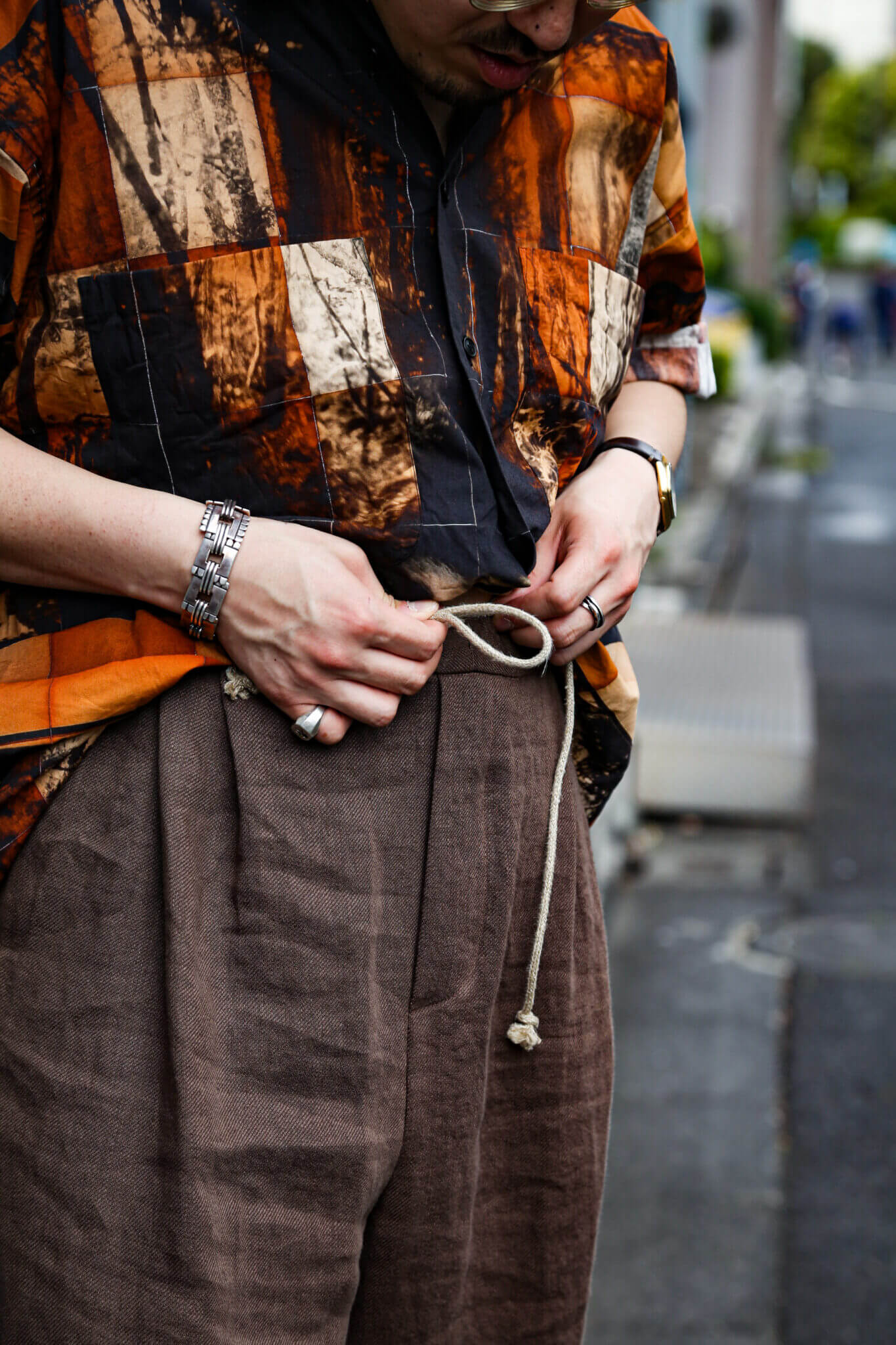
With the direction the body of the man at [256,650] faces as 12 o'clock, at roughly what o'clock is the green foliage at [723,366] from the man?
The green foliage is roughly at 8 o'clock from the man.

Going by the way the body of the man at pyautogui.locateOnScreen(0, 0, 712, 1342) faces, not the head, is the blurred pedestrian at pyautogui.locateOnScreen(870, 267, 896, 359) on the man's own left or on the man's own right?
on the man's own left

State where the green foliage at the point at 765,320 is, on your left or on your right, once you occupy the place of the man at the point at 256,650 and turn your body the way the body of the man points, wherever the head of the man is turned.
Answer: on your left

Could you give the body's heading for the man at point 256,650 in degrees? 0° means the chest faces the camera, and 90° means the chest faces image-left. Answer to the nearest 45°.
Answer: approximately 315°
